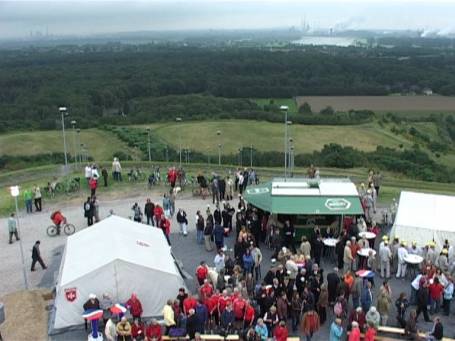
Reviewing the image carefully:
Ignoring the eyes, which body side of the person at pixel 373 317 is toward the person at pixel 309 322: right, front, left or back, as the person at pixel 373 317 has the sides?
left

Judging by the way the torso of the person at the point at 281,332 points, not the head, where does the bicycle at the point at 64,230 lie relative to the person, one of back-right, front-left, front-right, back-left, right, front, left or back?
front-left

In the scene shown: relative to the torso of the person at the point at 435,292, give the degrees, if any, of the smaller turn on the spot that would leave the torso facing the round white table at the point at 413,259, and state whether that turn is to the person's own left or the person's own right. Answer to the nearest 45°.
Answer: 0° — they already face it

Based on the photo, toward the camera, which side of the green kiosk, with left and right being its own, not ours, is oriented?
front

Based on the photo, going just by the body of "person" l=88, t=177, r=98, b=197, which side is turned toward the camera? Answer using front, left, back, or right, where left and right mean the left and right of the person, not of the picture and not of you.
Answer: back

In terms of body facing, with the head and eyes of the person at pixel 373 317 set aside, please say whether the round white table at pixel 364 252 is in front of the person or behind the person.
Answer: in front

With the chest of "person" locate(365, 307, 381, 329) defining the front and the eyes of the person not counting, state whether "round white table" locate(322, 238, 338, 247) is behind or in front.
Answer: in front

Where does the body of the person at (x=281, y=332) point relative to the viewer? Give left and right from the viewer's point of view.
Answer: facing away from the viewer

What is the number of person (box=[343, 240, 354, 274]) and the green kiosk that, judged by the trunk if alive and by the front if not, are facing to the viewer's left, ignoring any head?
0

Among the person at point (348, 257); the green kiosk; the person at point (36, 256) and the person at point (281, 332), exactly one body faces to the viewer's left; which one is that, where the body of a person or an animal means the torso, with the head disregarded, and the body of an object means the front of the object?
the person at point (36, 256)
